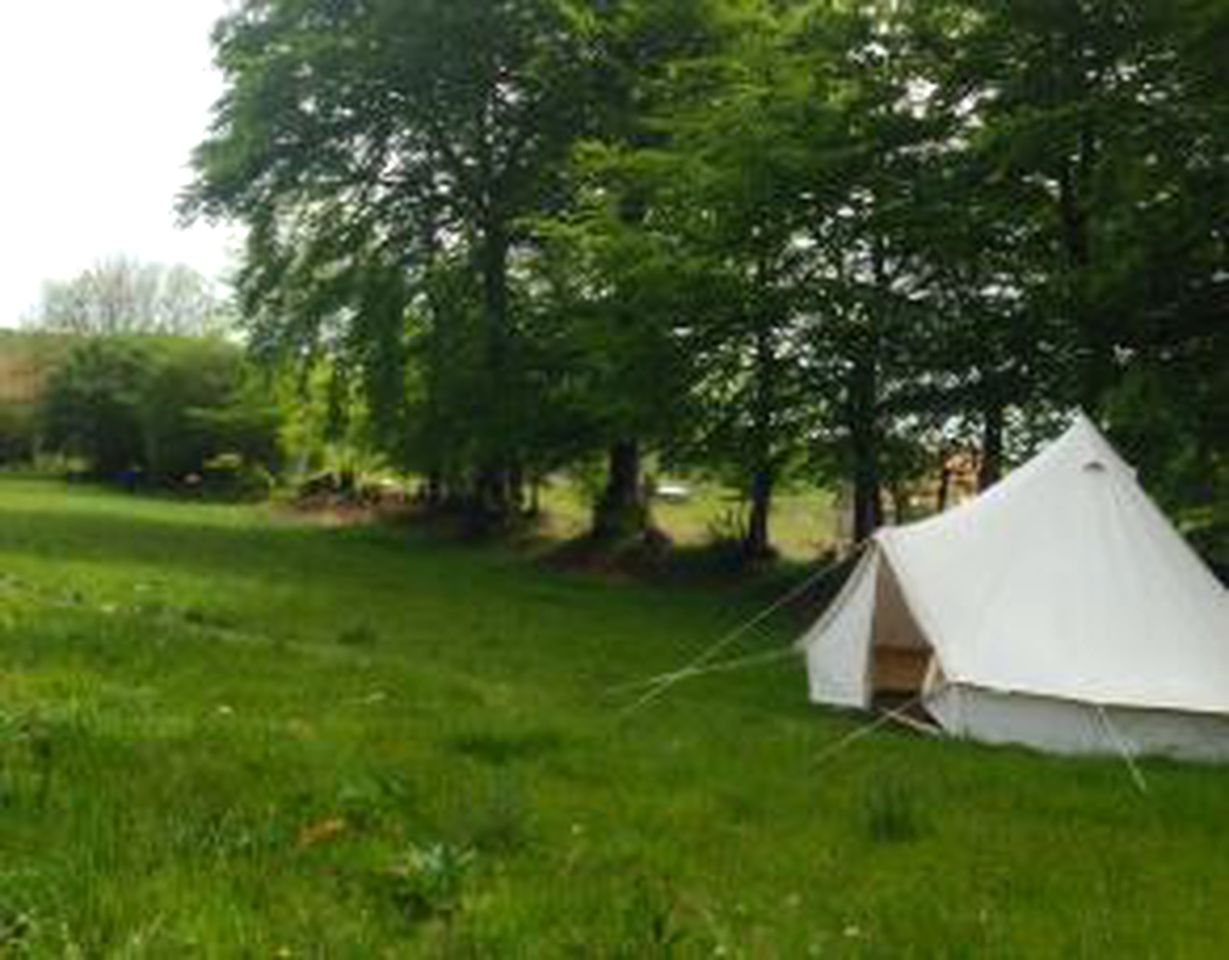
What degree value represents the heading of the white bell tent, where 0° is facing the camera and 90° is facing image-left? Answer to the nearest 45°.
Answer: approximately 45°

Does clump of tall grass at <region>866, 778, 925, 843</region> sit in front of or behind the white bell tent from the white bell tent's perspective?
in front
